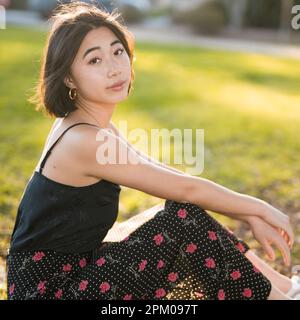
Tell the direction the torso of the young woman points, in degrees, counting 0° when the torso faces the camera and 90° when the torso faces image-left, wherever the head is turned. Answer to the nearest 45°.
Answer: approximately 270°
